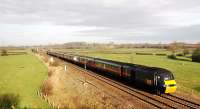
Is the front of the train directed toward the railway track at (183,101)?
yes

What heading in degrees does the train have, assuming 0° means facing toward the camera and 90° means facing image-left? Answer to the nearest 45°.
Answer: approximately 315°

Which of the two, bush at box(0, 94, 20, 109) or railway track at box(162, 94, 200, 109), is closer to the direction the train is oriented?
the railway track

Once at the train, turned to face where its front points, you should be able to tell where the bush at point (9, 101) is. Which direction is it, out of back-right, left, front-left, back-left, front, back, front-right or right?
back-right
